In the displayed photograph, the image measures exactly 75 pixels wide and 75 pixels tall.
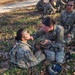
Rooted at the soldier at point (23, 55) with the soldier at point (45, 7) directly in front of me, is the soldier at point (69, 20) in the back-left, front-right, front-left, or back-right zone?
front-right

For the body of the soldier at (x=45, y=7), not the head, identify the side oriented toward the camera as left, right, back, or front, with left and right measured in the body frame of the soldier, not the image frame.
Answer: front

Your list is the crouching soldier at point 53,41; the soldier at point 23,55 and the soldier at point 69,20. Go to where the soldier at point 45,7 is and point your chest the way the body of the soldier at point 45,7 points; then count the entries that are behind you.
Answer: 0

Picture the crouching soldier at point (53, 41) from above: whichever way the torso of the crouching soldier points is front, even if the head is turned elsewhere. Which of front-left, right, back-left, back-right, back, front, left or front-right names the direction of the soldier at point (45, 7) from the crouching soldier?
back-right

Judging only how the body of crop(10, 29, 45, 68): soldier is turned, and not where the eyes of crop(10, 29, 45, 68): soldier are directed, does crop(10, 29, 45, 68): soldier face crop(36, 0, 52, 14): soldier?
no

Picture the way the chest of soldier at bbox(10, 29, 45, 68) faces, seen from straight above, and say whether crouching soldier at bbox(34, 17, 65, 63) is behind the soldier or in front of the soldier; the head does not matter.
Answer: in front

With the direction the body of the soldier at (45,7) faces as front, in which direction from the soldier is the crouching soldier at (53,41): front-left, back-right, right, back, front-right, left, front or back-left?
front

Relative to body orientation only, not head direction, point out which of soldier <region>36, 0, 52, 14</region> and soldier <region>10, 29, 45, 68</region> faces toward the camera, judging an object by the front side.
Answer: soldier <region>36, 0, 52, 14</region>

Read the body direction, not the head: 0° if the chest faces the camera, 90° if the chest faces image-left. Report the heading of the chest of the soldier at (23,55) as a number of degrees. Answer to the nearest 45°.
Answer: approximately 270°

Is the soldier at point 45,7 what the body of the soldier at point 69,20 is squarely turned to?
no
